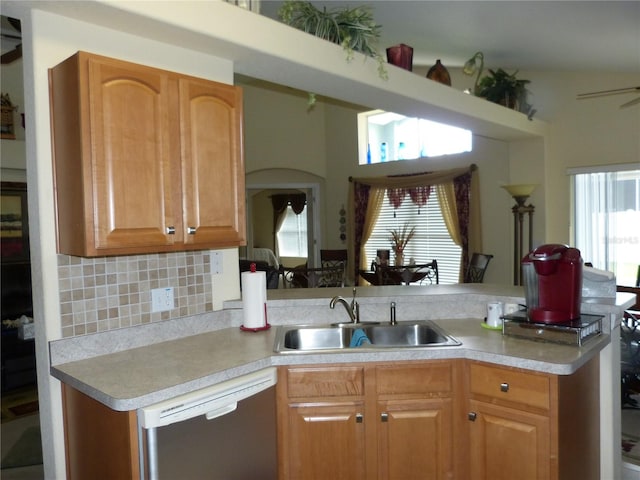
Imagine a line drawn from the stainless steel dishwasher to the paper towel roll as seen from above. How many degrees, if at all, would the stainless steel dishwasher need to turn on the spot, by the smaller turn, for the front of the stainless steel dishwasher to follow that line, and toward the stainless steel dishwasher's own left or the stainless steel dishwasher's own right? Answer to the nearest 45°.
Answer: approximately 135° to the stainless steel dishwasher's own left

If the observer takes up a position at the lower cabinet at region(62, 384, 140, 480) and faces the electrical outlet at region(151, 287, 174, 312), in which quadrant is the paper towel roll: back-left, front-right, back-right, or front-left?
front-right

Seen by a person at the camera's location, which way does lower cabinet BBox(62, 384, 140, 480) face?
facing the viewer and to the right of the viewer

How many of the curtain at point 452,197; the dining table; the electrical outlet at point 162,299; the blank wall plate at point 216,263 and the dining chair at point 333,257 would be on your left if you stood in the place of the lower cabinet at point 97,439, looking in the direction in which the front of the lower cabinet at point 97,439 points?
5

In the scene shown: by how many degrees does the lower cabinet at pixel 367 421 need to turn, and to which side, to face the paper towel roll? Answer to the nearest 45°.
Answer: approximately 135° to its right

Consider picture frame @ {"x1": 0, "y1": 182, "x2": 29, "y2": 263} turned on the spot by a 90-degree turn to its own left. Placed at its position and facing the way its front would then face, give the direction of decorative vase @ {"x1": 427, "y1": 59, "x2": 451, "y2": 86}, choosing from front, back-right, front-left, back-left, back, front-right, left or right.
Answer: front-right

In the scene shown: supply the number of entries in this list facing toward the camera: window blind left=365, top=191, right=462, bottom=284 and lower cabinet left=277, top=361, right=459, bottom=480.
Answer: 2

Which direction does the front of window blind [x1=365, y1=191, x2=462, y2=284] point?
toward the camera

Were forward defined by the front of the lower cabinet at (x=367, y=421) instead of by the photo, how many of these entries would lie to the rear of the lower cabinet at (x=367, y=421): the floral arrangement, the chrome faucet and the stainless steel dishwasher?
2

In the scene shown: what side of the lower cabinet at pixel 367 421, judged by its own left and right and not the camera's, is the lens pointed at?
front

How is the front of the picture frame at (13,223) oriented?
toward the camera

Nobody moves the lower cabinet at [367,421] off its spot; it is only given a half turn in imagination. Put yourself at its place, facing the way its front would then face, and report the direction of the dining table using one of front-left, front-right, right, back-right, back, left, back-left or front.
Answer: front
